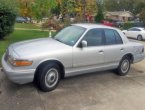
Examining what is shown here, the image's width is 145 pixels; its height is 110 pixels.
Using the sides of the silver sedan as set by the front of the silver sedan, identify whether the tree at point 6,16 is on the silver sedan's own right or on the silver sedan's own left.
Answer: on the silver sedan's own right

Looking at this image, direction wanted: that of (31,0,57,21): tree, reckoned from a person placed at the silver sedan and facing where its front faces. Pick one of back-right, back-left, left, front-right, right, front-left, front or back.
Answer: back-right

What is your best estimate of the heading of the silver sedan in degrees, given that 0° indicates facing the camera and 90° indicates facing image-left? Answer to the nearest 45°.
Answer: approximately 45°
